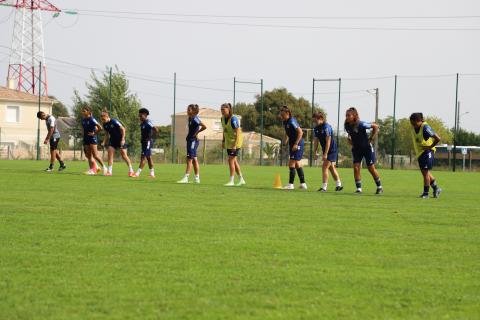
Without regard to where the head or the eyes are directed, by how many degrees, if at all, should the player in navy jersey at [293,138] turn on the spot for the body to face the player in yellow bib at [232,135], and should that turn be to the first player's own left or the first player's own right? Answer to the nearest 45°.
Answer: approximately 45° to the first player's own right

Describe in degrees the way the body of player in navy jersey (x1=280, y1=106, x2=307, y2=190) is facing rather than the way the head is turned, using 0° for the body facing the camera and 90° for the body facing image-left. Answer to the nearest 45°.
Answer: approximately 45°

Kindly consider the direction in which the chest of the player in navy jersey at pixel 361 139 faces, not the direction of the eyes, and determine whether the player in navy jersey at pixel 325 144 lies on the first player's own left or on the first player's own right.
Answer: on the first player's own right

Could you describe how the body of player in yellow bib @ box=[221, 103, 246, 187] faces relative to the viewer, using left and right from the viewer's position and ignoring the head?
facing the viewer and to the left of the viewer

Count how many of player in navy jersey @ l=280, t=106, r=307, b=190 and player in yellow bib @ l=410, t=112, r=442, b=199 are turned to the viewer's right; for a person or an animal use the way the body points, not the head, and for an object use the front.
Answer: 0

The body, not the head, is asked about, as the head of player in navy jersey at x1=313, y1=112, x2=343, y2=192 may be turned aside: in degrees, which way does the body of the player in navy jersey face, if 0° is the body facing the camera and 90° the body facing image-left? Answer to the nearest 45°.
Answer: approximately 45°
